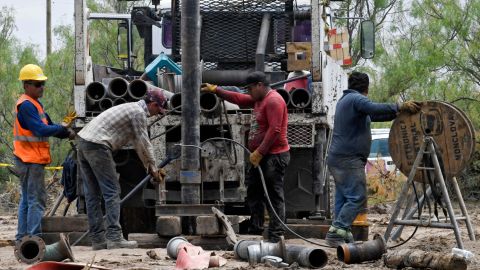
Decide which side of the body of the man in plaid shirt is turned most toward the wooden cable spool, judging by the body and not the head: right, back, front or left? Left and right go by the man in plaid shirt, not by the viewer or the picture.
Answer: front

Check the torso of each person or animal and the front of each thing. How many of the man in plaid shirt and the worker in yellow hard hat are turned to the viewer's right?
2

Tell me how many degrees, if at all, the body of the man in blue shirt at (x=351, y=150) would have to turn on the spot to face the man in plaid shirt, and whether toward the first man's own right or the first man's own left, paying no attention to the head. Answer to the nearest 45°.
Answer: approximately 135° to the first man's own left

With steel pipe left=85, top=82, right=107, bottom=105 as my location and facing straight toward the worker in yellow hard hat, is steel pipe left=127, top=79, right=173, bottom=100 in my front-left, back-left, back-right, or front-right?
back-left

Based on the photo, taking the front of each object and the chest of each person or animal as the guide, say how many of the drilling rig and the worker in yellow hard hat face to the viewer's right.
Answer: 1

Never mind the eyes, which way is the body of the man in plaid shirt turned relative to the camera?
to the viewer's right

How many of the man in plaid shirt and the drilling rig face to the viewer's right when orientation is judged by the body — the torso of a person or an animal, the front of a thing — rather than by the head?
1

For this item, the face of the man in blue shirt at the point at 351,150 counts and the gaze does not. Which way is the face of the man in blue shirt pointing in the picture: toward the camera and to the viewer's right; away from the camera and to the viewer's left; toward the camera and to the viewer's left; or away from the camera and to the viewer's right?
away from the camera and to the viewer's right

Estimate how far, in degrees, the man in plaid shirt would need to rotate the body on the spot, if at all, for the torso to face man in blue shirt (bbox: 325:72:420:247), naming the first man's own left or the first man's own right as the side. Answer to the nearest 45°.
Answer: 0° — they already face them

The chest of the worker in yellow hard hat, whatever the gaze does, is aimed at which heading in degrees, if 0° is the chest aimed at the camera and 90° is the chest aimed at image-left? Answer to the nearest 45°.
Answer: approximately 270°

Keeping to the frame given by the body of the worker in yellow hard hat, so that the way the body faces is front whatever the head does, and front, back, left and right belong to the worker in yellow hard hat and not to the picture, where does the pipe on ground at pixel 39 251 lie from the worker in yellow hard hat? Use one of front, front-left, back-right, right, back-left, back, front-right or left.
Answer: right

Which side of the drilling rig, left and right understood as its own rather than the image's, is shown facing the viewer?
back

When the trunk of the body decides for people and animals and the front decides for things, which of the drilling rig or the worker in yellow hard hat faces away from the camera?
the drilling rig
